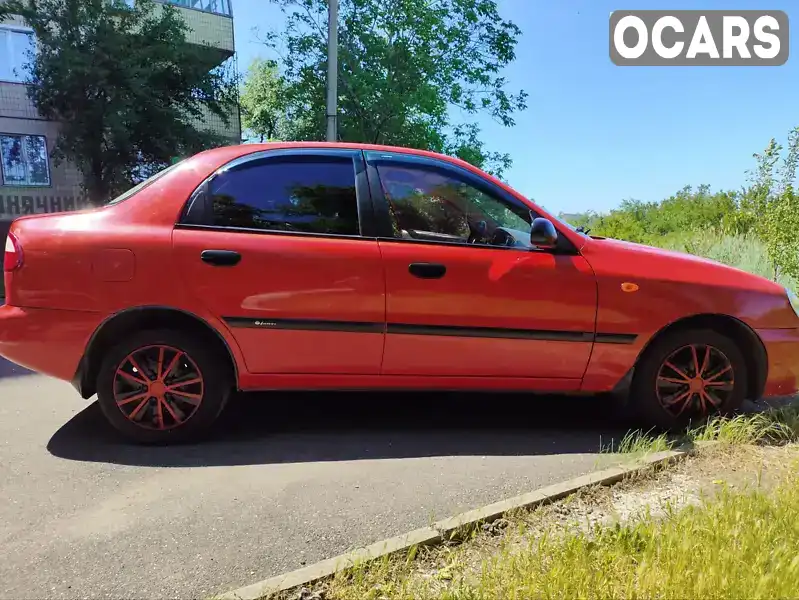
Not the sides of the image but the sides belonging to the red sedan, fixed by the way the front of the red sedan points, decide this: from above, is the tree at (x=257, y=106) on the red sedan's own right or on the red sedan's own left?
on the red sedan's own left

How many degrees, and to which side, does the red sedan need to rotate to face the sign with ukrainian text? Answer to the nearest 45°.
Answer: approximately 135° to its left

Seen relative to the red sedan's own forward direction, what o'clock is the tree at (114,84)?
The tree is roughly at 8 o'clock from the red sedan.

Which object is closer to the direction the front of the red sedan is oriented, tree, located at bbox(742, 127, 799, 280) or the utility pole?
the tree

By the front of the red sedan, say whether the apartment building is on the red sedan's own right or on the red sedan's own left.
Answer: on the red sedan's own left

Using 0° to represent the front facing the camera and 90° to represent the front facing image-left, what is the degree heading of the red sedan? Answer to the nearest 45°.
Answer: approximately 270°

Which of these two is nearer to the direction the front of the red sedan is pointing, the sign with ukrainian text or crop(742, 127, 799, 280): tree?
the tree

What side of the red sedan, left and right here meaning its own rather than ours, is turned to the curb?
right

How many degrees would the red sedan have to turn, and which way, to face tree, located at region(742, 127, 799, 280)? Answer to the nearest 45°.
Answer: approximately 45° to its left

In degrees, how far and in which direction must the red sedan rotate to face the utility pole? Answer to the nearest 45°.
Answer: approximately 90° to its left

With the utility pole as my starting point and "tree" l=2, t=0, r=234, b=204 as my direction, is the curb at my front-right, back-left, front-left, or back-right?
back-left
